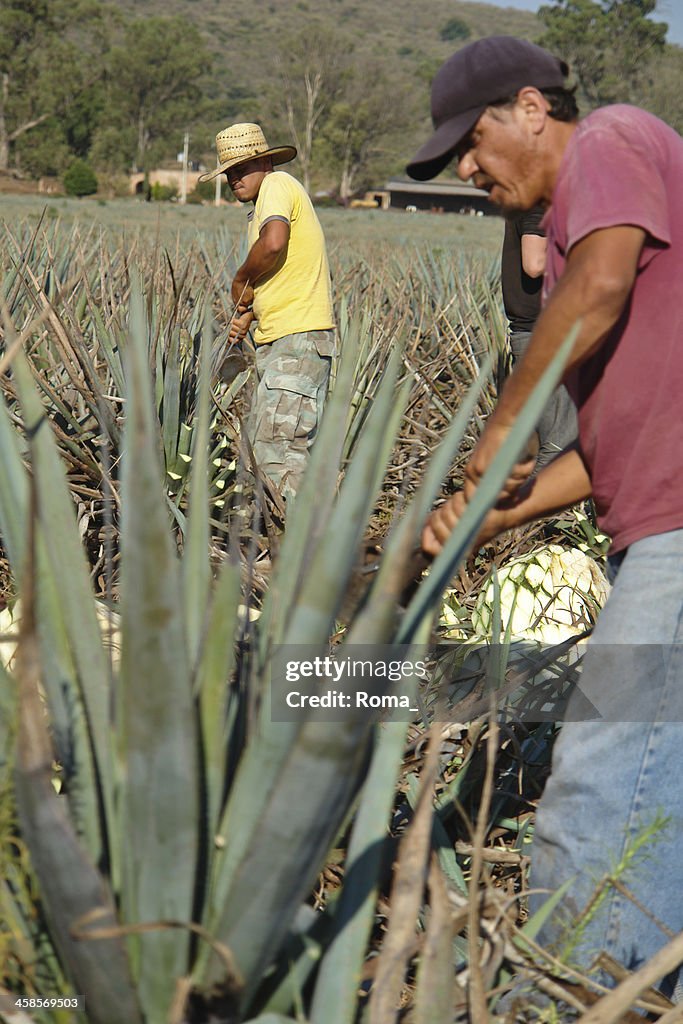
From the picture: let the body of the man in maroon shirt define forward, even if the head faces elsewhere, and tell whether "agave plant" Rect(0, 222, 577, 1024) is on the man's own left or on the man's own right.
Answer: on the man's own left

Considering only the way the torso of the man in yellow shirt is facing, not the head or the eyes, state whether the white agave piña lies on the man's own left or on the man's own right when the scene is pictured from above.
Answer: on the man's own left

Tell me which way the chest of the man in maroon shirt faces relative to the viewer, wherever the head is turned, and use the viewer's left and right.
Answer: facing to the left of the viewer

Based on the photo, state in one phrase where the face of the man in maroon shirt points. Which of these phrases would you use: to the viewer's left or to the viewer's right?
to the viewer's left

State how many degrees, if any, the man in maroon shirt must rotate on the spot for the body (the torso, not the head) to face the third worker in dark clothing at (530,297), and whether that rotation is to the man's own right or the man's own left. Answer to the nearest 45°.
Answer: approximately 90° to the man's own right

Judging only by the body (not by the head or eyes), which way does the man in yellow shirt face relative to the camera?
to the viewer's left

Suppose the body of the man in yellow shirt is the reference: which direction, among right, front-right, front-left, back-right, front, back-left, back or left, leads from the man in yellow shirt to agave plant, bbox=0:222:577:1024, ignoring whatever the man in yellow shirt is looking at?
left

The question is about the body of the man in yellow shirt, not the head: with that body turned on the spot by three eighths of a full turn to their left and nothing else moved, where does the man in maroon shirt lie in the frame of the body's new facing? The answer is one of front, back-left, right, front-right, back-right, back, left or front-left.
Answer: front-right

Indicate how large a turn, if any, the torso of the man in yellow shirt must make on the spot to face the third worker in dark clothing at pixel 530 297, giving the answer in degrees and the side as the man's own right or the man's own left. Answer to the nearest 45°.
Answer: approximately 135° to the man's own left
